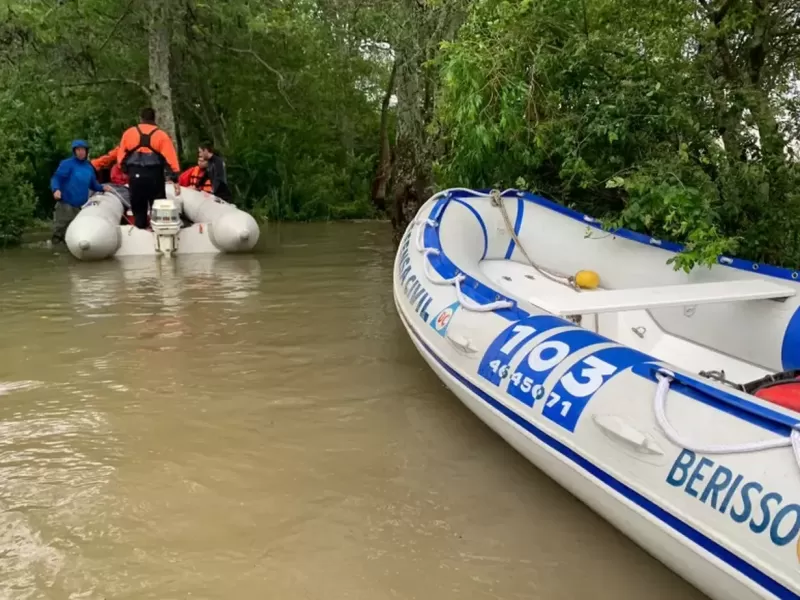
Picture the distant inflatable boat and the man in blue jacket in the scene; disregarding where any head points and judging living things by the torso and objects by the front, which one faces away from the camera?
the distant inflatable boat

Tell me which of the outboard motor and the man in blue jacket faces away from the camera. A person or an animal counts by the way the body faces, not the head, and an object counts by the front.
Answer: the outboard motor

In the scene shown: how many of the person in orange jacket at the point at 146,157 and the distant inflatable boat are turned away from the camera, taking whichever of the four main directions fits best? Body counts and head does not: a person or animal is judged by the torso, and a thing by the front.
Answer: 2

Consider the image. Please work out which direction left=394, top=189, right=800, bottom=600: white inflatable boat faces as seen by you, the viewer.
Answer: facing away from the viewer and to the left of the viewer

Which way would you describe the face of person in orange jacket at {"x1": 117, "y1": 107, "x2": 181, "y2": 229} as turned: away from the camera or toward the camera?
away from the camera

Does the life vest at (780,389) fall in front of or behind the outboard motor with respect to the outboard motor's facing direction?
behind

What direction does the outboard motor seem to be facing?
away from the camera

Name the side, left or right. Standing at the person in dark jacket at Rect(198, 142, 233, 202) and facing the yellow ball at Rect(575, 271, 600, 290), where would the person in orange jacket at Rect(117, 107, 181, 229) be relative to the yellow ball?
right

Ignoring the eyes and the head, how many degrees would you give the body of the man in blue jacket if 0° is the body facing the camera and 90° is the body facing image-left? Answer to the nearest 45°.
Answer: approximately 315°

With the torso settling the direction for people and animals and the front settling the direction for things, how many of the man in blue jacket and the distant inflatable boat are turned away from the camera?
1

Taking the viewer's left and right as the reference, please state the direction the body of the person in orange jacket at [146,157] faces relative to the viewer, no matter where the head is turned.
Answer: facing away from the viewer

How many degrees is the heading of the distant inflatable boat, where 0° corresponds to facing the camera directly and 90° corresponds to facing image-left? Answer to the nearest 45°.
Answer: approximately 180°
